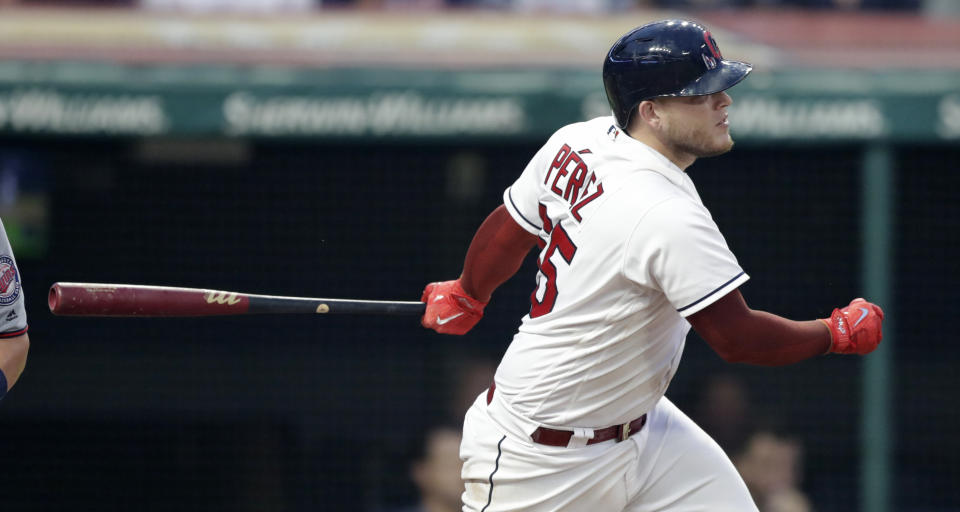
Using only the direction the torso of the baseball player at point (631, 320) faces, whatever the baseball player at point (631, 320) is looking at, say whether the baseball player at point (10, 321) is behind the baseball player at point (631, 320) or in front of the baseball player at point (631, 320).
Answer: behind

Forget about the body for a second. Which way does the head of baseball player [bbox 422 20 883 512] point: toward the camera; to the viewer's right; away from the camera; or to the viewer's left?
to the viewer's right

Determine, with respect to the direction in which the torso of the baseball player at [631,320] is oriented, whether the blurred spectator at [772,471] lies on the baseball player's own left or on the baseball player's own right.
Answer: on the baseball player's own left

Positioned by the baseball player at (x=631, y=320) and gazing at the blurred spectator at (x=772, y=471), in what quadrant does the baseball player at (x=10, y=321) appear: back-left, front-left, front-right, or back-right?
back-left

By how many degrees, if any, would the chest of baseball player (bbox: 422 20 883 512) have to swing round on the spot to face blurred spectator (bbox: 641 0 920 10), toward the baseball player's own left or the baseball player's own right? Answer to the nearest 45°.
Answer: approximately 90° to the baseball player's own left

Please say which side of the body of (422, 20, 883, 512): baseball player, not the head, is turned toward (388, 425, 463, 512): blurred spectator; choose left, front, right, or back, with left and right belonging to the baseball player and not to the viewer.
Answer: left

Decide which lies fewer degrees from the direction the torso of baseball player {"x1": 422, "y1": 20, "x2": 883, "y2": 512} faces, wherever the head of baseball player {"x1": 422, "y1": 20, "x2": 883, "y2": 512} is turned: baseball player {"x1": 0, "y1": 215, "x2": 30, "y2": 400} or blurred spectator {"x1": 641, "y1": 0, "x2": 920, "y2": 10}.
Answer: the blurred spectator

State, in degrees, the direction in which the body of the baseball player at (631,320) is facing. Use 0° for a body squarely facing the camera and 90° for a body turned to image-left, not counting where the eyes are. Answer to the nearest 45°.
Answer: approximately 270°
